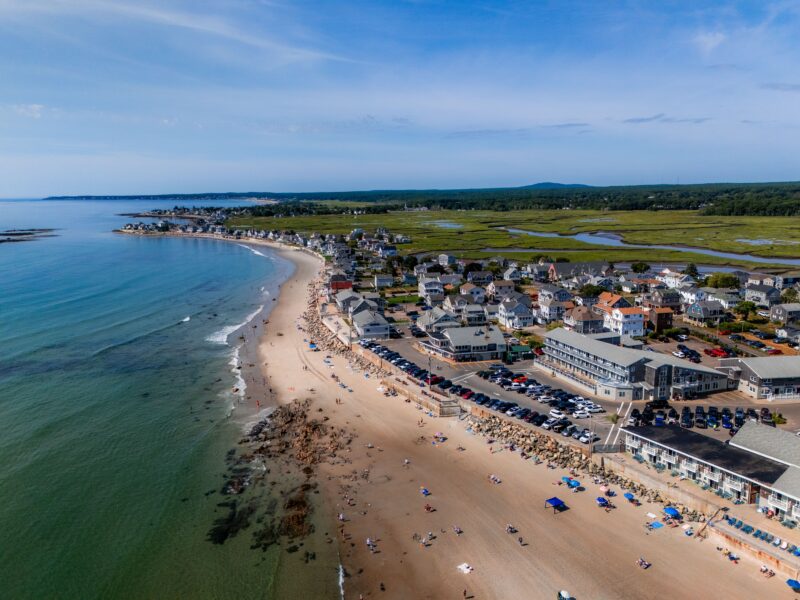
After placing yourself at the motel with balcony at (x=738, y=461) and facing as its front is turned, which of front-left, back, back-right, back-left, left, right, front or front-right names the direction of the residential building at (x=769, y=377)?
back-right

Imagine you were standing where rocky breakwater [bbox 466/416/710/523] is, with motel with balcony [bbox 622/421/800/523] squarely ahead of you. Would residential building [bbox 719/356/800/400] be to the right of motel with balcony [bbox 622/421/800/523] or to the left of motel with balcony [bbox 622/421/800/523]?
left

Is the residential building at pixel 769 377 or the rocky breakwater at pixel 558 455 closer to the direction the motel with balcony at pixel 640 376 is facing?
the rocky breakwater

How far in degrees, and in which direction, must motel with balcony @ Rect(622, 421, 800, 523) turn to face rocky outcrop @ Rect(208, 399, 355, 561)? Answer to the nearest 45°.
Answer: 0° — it already faces it

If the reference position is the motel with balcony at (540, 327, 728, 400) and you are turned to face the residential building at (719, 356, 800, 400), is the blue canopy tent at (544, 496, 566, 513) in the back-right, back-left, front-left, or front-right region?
back-right

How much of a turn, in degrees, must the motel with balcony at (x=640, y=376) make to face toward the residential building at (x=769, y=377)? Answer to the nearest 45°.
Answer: approximately 135° to its left

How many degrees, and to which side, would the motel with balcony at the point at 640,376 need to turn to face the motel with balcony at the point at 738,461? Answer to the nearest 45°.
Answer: approximately 90° to its left

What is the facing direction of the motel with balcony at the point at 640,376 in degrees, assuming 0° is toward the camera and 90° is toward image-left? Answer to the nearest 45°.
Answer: approximately 45°

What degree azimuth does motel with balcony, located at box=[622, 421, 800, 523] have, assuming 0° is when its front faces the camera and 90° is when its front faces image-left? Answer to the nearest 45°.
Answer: approximately 45°

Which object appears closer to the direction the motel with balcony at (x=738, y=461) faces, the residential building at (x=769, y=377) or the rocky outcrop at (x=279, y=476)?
the rocky outcrop

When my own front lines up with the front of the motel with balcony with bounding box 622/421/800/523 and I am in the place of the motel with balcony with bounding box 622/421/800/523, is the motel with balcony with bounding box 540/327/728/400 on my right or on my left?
on my right
